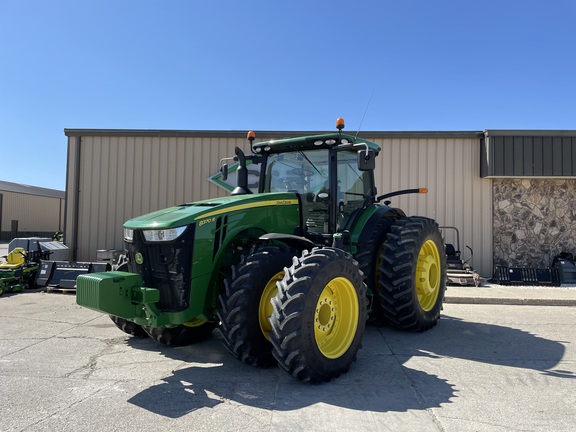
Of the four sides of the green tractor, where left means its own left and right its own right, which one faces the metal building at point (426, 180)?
back

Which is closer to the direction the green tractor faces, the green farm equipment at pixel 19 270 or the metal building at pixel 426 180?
the green farm equipment

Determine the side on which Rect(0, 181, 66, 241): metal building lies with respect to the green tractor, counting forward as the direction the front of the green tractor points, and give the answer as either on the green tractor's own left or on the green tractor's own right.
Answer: on the green tractor's own right

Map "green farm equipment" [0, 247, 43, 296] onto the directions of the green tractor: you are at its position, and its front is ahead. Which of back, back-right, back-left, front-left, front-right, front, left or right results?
right

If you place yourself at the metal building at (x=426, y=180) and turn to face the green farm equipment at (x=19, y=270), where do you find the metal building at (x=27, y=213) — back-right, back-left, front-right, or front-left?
front-right

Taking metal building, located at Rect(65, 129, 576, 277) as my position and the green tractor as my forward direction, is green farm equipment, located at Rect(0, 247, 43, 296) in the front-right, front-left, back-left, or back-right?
front-right

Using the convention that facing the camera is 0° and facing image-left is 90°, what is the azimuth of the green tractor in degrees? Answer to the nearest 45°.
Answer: approximately 45°
